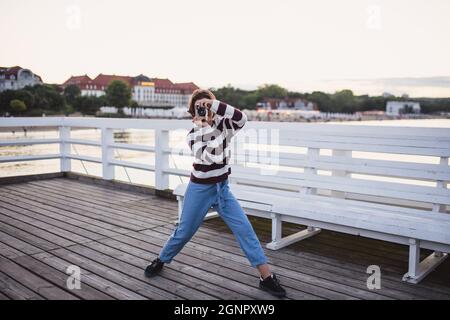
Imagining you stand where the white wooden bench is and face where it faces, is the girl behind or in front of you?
in front

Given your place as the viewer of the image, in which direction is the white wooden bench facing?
facing the viewer and to the left of the viewer

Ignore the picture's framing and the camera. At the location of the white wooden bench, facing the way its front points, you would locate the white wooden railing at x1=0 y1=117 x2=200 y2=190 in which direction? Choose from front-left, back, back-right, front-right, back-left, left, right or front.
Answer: right

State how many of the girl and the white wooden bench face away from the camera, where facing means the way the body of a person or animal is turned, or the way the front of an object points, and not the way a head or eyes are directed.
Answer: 0

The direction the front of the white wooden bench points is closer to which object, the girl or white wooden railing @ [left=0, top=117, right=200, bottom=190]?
the girl

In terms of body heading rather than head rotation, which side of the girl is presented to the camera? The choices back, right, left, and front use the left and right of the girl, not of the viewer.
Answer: front

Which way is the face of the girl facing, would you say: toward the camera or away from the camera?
toward the camera

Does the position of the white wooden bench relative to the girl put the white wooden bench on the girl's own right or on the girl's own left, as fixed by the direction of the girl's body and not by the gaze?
on the girl's own left

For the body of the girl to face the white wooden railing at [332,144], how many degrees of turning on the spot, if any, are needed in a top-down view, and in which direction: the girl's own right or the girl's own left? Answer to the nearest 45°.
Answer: approximately 135° to the girl's own left
